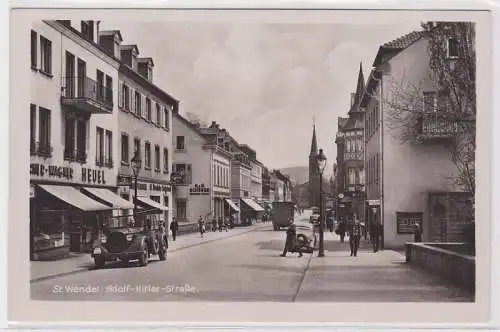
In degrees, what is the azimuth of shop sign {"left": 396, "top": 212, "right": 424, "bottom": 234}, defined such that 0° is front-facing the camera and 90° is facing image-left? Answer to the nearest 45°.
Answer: approximately 0°
